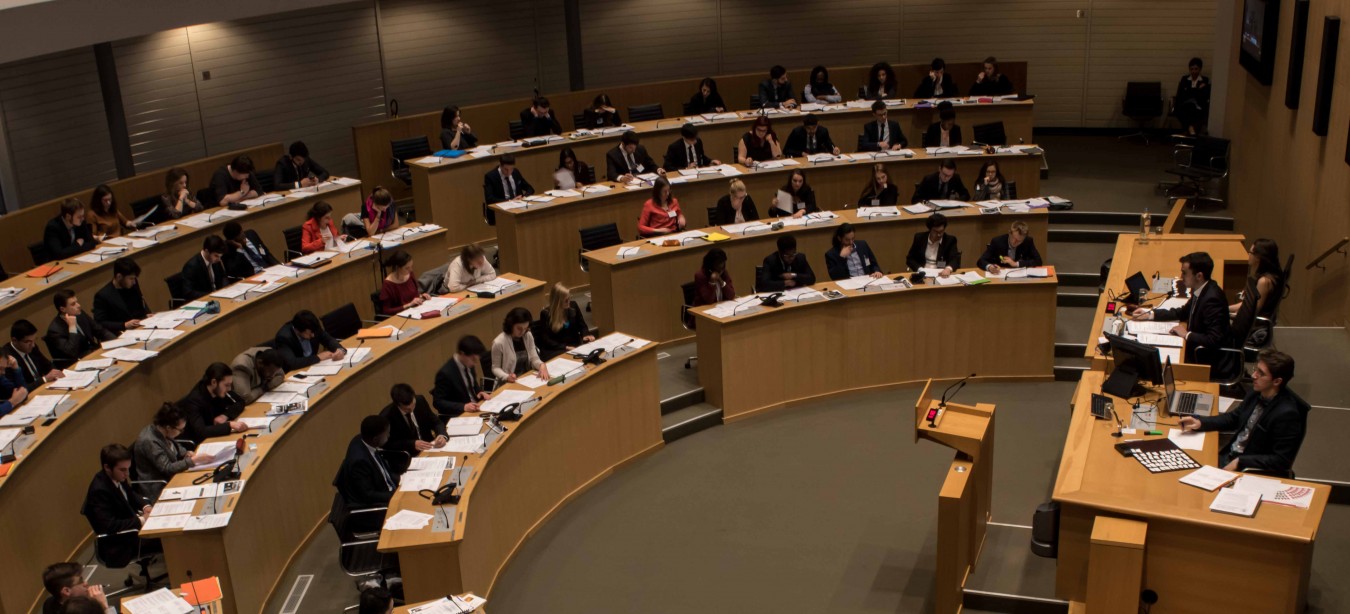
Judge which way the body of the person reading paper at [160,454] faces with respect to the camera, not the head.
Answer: to the viewer's right

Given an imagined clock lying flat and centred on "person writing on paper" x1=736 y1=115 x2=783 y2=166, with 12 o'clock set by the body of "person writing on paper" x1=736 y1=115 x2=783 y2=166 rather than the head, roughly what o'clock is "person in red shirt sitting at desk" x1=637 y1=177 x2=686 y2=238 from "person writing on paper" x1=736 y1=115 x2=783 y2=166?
"person in red shirt sitting at desk" x1=637 y1=177 x2=686 y2=238 is roughly at 1 o'clock from "person writing on paper" x1=736 y1=115 x2=783 y2=166.

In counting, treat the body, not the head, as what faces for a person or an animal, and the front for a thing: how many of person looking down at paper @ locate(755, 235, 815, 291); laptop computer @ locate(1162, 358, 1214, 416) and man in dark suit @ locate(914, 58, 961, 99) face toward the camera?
2

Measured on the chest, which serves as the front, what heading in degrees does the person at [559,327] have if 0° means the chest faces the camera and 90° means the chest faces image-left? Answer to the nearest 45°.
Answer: approximately 315°

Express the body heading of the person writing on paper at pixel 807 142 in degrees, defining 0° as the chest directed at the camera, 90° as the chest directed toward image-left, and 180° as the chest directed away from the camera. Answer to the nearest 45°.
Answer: approximately 0°

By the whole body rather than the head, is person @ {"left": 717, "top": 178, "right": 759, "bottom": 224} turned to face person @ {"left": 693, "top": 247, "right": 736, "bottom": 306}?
yes

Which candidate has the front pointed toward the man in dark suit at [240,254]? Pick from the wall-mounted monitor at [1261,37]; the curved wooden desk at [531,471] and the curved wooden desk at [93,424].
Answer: the wall-mounted monitor
